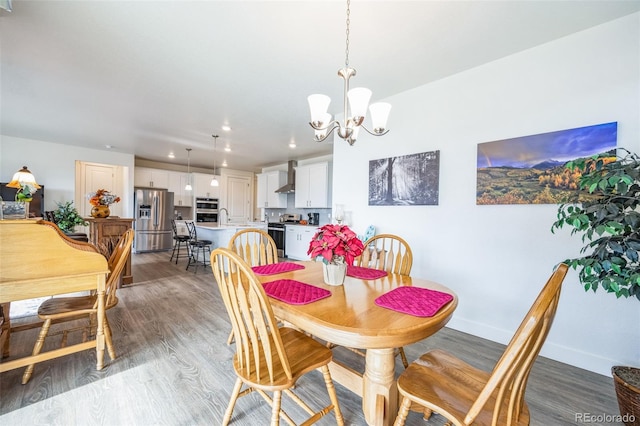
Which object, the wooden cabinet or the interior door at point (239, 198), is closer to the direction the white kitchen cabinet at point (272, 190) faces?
the wooden cabinet

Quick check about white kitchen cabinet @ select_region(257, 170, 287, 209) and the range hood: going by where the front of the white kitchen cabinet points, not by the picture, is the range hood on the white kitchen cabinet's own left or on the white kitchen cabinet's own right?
on the white kitchen cabinet's own left

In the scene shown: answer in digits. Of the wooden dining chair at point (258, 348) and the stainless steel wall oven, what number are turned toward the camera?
1

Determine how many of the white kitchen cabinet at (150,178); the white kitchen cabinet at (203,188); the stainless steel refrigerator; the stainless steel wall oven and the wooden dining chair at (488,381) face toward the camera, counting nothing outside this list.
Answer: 4

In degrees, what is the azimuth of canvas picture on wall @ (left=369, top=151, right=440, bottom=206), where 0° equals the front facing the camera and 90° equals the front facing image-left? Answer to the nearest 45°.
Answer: approximately 45°

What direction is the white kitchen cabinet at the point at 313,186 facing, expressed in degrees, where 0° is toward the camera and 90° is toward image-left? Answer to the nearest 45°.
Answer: approximately 45°

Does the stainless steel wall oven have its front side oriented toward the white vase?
yes

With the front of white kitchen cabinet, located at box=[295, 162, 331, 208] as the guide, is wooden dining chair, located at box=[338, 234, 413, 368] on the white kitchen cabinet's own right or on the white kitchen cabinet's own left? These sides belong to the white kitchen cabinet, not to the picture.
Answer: on the white kitchen cabinet's own left

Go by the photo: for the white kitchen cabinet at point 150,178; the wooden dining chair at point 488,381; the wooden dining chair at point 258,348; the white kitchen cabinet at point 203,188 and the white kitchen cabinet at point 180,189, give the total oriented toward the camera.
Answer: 3
